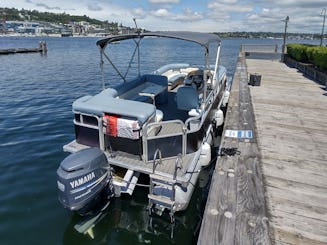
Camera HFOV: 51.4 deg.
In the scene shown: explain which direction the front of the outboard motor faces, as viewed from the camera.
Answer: facing away from the viewer and to the right of the viewer
